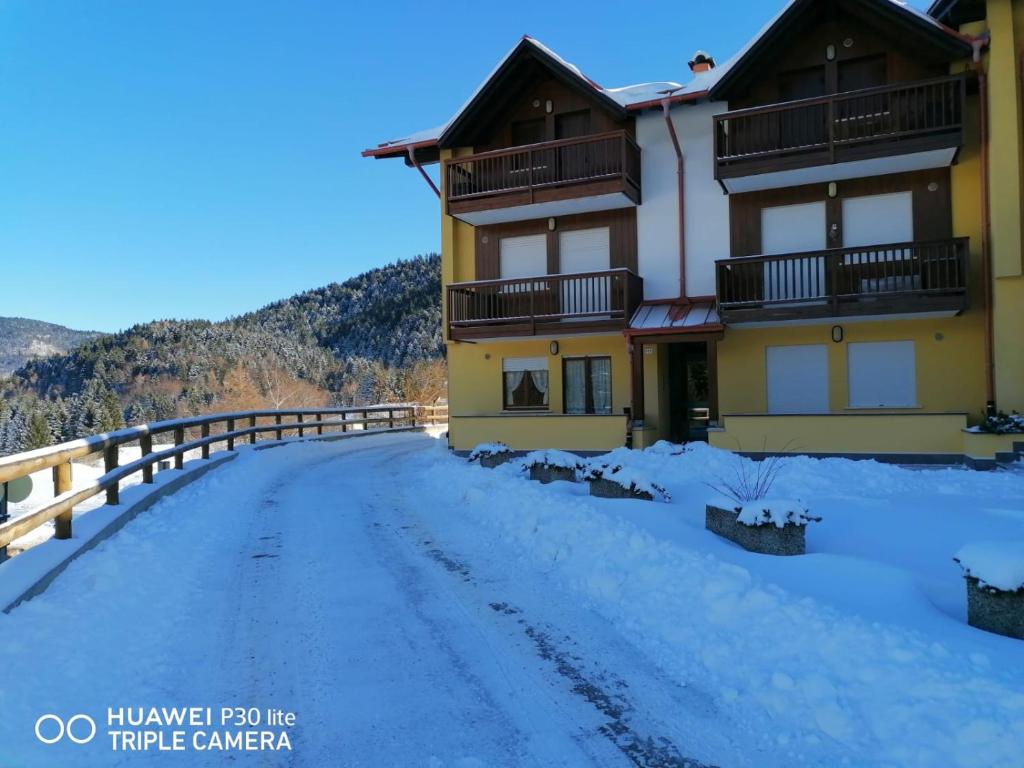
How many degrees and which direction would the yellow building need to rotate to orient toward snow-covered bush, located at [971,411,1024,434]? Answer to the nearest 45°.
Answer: approximately 45° to its left

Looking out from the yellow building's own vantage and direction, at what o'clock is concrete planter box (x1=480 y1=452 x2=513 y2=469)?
The concrete planter box is roughly at 2 o'clock from the yellow building.

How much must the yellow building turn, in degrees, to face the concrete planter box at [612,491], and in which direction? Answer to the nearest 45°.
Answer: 0° — it already faces it

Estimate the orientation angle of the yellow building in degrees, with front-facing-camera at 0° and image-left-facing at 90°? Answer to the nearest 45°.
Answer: approximately 0°
